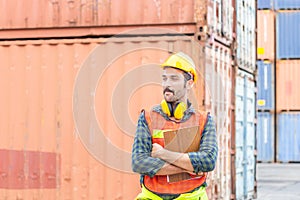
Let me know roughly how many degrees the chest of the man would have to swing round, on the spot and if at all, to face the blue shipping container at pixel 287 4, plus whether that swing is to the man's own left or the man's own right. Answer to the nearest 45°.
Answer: approximately 180°

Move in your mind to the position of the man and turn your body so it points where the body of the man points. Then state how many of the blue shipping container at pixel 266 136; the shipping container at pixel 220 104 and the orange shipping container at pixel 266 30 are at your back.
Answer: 3

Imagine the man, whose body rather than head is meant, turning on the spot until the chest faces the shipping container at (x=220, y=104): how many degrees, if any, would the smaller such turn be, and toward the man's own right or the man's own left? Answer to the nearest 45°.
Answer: approximately 180°

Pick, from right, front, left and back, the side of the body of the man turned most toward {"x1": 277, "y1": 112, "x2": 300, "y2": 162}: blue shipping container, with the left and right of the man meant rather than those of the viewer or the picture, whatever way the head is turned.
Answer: back

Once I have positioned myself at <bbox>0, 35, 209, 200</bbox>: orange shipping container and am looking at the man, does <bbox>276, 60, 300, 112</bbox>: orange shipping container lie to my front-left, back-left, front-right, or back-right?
back-left

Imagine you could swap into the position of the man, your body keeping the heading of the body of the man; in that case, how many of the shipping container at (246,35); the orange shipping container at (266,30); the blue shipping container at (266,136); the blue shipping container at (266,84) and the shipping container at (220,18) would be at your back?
5

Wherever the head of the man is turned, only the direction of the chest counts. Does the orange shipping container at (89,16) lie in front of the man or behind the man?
behind

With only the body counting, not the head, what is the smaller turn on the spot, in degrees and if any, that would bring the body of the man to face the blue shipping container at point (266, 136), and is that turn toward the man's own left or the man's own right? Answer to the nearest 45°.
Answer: approximately 180°

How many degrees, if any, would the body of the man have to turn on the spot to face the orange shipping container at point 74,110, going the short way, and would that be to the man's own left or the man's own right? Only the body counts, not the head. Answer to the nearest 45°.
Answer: approximately 180°

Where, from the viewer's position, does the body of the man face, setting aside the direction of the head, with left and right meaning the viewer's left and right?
facing the viewer

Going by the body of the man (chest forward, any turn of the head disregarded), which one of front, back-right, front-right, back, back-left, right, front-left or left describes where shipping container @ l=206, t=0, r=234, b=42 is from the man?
back

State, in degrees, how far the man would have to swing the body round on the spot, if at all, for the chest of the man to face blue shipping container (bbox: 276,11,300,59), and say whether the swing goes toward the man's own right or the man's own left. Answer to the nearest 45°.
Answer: approximately 180°

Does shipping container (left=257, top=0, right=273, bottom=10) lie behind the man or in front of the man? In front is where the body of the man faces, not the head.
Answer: behind

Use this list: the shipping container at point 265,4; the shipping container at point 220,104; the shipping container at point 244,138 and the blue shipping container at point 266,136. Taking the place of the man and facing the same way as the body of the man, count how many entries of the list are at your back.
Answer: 4

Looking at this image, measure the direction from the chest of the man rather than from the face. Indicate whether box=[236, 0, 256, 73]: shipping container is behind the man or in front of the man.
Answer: behind
